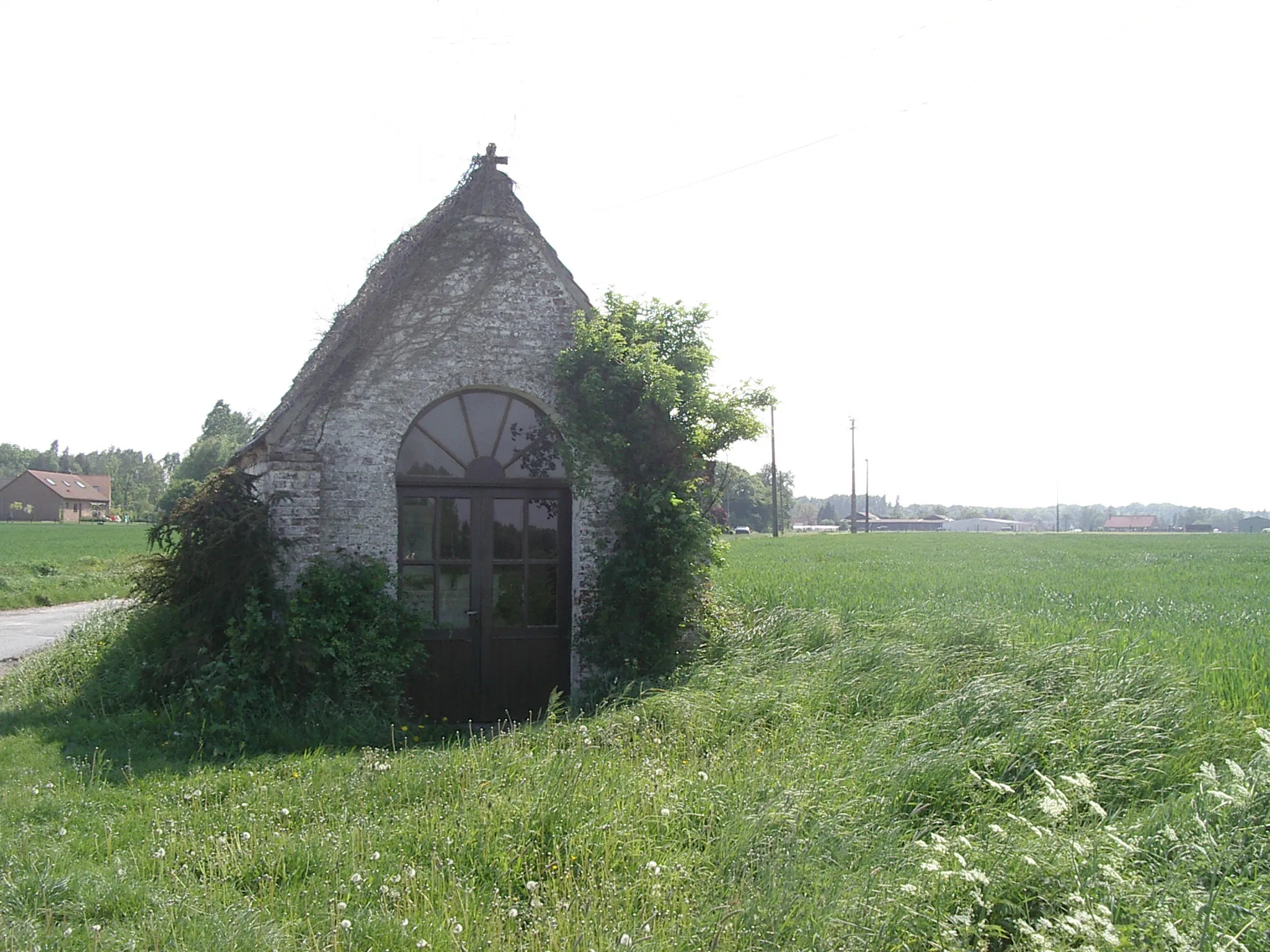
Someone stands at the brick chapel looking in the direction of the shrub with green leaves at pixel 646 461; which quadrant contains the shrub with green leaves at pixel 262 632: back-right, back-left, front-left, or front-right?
back-right

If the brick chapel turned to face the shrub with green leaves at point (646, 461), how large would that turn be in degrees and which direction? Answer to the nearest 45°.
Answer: approximately 90° to its left

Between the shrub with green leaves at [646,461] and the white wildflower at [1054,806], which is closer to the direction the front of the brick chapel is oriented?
the white wildflower

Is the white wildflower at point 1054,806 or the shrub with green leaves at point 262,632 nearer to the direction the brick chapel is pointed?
the white wildflower

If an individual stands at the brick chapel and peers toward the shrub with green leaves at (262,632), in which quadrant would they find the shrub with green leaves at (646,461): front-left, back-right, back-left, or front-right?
back-left

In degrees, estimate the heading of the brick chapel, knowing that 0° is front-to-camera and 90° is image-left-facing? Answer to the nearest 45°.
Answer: approximately 0°

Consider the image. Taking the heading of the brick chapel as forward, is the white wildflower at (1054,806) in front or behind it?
in front
